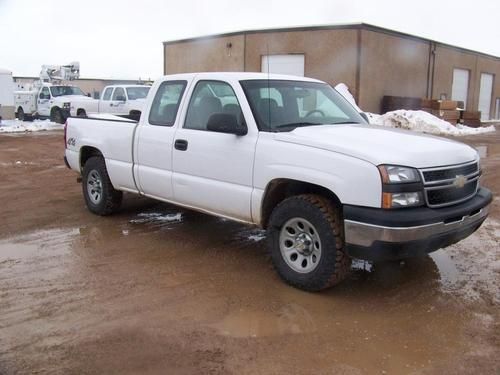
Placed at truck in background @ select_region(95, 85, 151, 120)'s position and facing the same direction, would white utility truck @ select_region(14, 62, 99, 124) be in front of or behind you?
behind

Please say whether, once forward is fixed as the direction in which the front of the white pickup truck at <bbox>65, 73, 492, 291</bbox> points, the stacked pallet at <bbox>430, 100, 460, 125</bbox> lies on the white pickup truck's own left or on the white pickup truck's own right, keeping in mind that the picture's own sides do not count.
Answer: on the white pickup truck's own left

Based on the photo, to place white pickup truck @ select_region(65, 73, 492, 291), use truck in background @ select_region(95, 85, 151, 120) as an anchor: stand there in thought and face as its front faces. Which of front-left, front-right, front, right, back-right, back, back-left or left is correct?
front-right

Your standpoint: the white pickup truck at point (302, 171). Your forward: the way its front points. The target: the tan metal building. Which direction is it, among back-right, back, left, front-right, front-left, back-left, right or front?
back-left

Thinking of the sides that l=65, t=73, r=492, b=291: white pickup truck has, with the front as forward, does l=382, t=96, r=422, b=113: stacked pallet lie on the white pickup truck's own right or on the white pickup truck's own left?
on the white pickup truck's own left

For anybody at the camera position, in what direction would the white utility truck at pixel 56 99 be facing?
facing the viewer and to the right of the viewer

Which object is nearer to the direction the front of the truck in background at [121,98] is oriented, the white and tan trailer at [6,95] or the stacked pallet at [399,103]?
the stacked pallet

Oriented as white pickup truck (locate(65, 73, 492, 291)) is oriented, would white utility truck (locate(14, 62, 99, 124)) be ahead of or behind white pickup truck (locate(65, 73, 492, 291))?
behind

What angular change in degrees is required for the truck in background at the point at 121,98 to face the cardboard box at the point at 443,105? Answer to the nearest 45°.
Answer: approximately 45° to its left

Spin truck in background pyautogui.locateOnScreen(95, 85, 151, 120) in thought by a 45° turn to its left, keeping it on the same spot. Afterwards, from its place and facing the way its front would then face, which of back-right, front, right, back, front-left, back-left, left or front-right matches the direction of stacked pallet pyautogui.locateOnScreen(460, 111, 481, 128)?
front

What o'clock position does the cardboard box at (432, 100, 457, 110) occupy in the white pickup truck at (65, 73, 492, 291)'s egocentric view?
The cardboard box is roughly at 8 o'clock from the white pickup truck.
